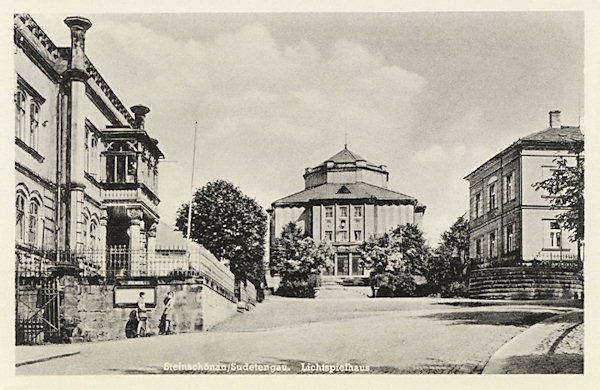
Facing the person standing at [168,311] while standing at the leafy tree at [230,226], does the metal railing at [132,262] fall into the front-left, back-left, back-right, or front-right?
front-right

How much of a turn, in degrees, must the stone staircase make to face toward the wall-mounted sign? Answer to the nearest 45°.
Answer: approximately 45° to its right

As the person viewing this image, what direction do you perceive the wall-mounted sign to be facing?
facing the viewer

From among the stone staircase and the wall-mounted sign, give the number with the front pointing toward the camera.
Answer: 2

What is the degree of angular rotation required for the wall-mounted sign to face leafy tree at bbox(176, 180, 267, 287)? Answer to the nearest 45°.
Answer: approximately 135° to its left
